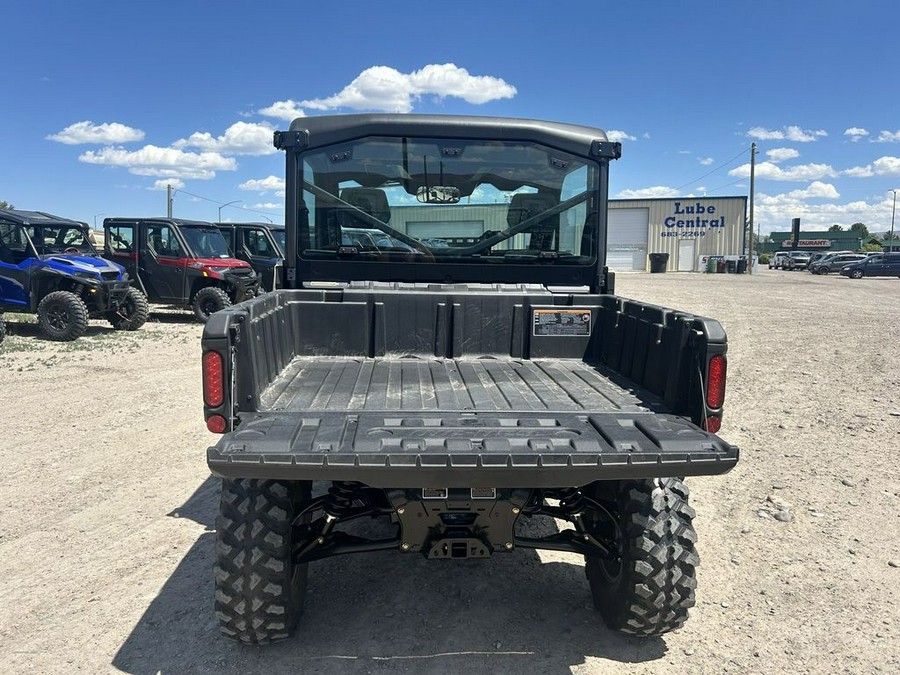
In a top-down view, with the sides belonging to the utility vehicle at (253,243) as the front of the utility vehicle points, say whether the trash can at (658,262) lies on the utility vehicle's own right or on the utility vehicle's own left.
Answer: on the utility vehicle's own left

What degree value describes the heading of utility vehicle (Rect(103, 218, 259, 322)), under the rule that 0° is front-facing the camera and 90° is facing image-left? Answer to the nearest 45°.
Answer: approximately 315°

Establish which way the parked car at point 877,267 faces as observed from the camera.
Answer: facing to the left of the viewer

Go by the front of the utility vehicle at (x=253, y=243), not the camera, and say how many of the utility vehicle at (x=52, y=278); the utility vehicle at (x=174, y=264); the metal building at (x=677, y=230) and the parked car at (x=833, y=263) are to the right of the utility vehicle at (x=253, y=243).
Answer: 2

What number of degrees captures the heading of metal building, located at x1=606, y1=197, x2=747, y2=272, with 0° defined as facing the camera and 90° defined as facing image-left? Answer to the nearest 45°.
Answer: approximately 0°

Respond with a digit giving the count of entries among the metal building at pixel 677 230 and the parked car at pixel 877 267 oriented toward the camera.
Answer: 1

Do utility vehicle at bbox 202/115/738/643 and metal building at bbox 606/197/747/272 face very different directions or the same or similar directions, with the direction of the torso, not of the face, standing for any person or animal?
very different directions

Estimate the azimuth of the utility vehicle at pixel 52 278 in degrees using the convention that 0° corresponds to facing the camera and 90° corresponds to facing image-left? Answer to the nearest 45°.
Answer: approximately 315°

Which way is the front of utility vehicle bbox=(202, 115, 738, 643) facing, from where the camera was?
facing away from the viewer

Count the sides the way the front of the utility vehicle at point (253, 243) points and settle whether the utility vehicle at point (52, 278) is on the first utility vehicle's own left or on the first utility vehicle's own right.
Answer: on the first utility vehicle's own right

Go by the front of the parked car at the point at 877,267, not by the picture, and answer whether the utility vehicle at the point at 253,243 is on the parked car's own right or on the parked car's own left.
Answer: on the parked car's own left

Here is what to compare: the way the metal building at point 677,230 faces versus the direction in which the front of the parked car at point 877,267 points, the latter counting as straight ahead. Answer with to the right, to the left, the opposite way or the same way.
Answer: to the left

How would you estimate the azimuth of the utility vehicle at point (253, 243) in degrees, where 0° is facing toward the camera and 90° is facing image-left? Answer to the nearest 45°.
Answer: approximately 315°
